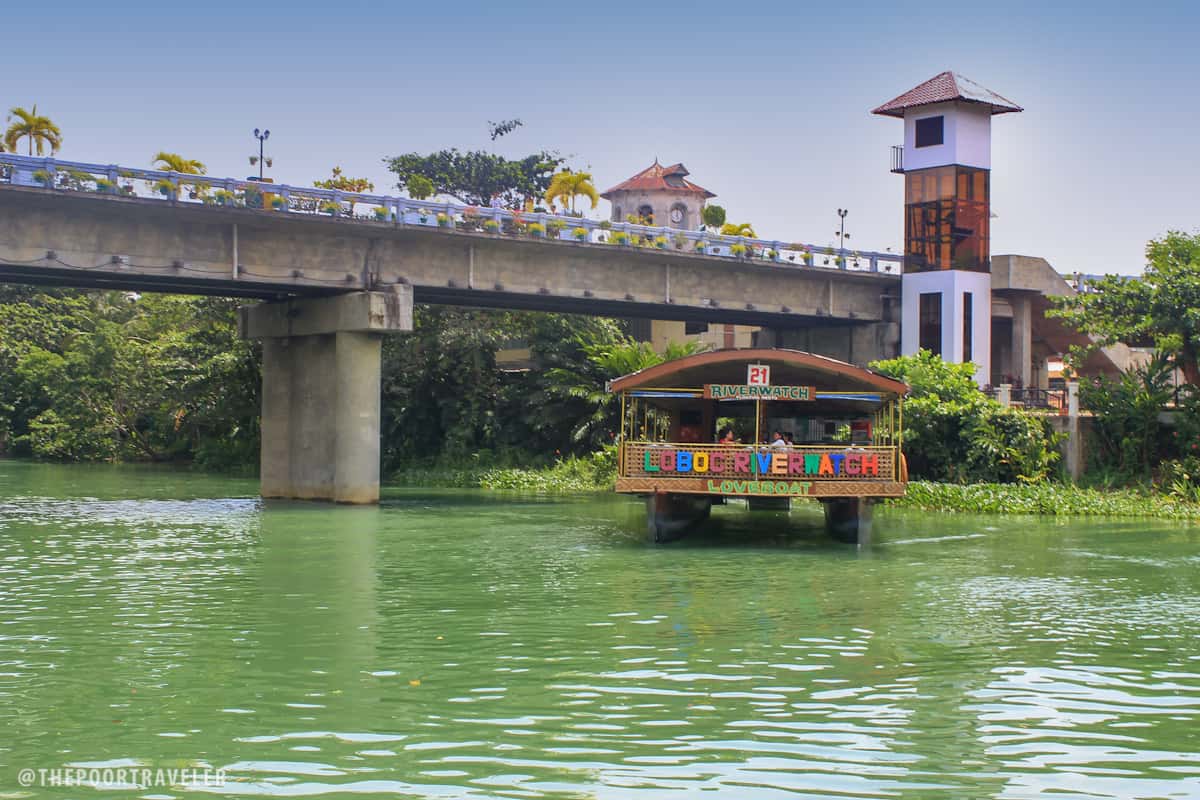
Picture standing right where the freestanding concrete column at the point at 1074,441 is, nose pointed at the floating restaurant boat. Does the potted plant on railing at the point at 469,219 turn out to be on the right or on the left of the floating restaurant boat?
right

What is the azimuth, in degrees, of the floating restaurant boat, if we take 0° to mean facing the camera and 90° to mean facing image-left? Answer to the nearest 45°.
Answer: approximately 0°

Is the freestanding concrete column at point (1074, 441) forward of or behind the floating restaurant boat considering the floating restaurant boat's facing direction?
behind

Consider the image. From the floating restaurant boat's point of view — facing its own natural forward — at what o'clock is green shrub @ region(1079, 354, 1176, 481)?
The green shrub is roughly at 7 o'clock from the floating restaurant boat.

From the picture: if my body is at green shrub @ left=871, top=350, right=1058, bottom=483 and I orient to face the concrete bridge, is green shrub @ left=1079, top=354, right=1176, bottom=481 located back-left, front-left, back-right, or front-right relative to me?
back-left

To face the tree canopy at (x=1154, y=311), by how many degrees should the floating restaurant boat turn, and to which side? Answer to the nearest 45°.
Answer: approximately 135° to its left

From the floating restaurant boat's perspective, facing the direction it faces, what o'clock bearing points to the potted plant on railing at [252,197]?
The potted plant on railing is roughly at 4 o'clock from the floating restaurant boat.

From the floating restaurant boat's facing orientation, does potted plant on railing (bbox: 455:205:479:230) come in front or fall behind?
behind
